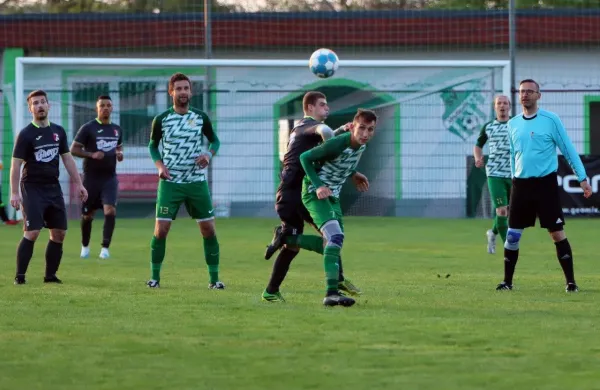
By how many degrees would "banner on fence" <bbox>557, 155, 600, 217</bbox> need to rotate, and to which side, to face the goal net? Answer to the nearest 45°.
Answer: approximately 90° to its right

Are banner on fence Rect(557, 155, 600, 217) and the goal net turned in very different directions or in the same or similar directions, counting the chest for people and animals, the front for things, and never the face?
same or similar directions

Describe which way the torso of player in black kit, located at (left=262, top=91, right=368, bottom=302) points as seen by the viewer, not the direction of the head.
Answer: to the viewer's right

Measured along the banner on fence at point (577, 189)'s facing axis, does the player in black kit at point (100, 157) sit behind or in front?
in front

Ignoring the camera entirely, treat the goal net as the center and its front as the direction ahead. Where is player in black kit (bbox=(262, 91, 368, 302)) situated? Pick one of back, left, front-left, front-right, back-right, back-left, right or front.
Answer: front

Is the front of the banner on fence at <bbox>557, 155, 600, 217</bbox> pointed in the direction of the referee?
yes

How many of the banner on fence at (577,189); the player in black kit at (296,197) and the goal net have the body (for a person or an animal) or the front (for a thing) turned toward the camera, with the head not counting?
2

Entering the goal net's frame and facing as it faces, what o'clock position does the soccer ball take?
The soccer ball is roughly at 12 o'clock from the goal net.

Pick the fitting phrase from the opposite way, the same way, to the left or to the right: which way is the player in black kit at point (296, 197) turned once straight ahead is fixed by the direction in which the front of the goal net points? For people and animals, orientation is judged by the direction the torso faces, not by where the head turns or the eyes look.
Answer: to the left

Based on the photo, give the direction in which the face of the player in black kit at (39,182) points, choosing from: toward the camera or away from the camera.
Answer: toward the camera

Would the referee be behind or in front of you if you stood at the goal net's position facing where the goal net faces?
in front

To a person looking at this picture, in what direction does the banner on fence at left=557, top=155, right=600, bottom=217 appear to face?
facing the viewer
